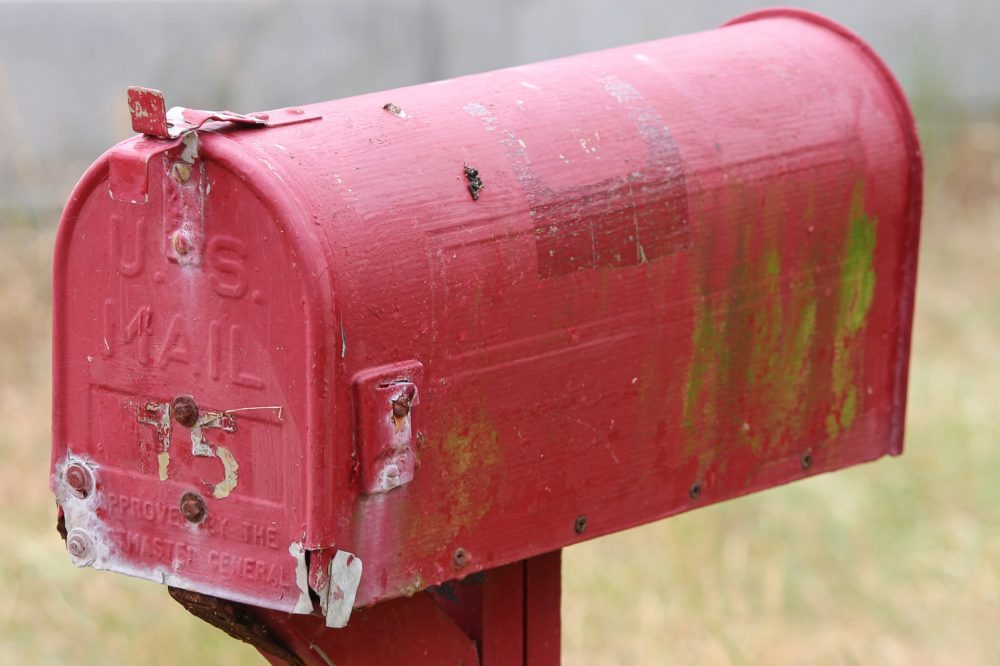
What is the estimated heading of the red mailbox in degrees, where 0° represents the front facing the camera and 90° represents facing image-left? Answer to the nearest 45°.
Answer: approximately 45°
